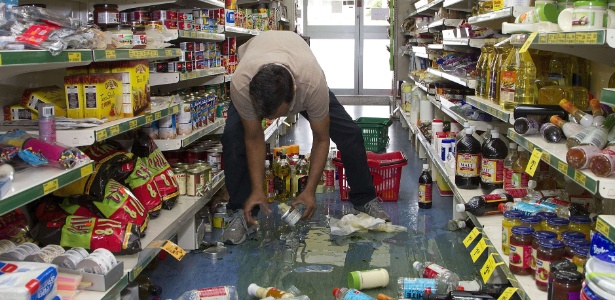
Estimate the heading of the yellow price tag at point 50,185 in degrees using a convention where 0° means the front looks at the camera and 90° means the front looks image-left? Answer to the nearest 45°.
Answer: approximately 315°

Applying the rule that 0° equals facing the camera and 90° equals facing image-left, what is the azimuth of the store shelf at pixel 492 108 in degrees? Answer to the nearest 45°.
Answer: approximately 45°

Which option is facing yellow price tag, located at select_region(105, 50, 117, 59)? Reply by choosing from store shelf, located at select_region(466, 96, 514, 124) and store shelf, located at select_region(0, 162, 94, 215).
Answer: store shelf, located at select_region(466, 96, 514, 124)

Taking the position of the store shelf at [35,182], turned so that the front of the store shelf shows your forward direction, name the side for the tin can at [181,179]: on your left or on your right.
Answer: on your left

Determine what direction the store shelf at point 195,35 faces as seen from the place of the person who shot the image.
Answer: facing the viewer and to the right of the viewer

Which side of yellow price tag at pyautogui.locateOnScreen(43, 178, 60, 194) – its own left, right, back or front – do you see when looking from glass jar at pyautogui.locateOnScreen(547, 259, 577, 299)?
front

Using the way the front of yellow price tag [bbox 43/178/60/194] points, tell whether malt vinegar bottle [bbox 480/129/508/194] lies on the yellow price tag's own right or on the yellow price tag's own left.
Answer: on the yellow price tag's own left

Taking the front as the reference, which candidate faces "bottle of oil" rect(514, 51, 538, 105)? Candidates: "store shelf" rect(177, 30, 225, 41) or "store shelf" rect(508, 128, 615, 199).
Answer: "store shelf" rect(177, 30, 225, 41)

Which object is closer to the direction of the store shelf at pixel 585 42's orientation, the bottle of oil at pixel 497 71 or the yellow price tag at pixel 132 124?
the yellow price tag

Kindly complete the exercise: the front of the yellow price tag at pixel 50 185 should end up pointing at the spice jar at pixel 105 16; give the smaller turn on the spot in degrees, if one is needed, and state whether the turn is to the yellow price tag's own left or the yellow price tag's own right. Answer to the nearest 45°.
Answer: approximately 135° to the yellow price tag's own left

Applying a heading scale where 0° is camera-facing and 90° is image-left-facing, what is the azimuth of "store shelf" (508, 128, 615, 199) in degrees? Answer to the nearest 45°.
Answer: approximately 45°

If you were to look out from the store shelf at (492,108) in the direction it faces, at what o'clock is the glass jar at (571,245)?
The glass jar is roughly at 10 o'clock from the store shelf.

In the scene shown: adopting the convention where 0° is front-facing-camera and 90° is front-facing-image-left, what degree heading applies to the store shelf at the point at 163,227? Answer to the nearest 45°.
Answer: approximately 315°

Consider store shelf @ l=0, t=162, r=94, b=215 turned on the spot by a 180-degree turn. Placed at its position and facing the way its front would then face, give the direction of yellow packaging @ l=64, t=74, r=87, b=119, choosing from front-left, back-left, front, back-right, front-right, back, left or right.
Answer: front-right
